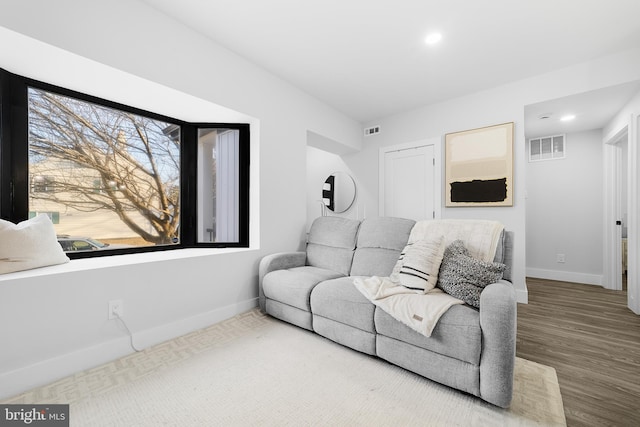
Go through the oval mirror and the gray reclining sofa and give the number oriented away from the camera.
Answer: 0

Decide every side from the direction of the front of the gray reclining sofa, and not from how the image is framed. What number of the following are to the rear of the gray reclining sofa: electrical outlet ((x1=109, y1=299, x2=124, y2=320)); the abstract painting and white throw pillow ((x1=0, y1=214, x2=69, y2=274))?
1

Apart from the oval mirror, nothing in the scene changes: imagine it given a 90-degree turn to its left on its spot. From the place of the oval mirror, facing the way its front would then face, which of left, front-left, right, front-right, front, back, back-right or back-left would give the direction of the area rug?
front-right

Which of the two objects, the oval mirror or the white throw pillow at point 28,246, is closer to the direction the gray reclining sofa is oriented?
the white throw pillow

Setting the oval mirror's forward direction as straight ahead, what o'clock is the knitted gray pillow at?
The knitted gray pillow is roughly at 10 o'clock from the oval mirror.

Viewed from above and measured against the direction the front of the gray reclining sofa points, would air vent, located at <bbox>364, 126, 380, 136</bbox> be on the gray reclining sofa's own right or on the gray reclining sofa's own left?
on the gray reclining sofa's own right

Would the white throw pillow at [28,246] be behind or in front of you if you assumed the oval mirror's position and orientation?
in front

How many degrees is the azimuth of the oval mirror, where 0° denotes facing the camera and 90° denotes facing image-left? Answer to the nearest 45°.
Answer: approximately 45°

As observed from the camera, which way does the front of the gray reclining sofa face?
facing the viewer and to the left of the viewer

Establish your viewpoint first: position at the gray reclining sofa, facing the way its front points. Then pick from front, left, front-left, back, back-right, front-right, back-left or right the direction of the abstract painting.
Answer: back

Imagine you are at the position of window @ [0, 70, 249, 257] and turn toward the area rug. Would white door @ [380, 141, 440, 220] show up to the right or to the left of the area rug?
left

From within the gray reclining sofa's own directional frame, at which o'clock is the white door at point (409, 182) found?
The white door is roughly at 5 o'clock from the gray reclining sofa.

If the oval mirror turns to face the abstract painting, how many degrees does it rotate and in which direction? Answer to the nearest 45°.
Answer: approximately 90° to its left

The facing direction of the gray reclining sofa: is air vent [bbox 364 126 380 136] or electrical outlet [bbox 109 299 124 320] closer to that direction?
the electrical outlet
